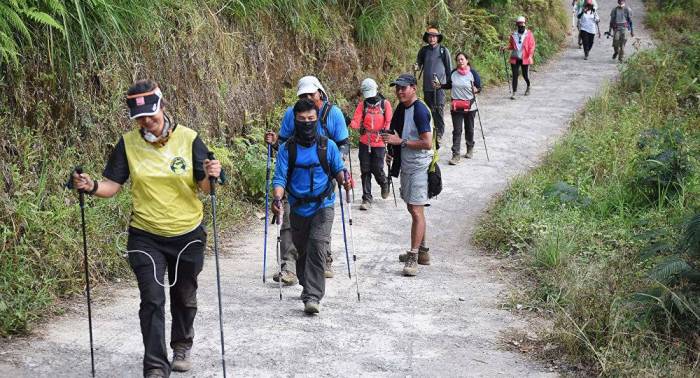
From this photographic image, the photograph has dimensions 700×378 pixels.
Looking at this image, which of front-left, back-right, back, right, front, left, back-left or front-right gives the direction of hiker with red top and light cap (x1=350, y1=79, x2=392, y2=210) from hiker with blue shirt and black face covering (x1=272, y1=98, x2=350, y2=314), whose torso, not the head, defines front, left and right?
back

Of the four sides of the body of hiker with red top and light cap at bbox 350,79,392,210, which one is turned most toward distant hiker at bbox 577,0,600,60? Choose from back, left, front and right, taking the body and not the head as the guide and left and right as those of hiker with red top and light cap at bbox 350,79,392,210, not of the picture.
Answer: back

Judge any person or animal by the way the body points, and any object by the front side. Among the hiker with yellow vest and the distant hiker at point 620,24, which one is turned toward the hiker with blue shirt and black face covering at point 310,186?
the distant hiker at point 620,24

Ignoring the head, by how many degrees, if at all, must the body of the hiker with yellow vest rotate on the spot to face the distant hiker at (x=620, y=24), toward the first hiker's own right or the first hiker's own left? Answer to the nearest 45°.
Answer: approximately 135° to the first hiker's own left

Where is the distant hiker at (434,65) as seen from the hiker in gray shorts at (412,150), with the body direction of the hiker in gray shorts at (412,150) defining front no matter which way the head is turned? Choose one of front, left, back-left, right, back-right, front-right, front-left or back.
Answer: back-right
